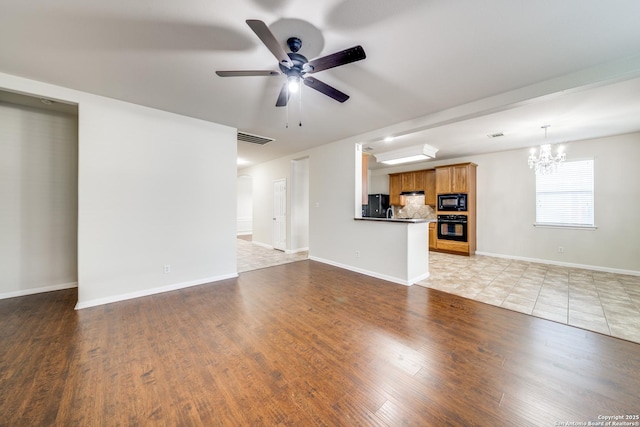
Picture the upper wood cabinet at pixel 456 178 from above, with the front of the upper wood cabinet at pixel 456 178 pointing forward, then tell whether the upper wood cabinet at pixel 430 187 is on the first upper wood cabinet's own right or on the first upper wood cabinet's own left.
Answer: on the first upper wood cabinet's own right

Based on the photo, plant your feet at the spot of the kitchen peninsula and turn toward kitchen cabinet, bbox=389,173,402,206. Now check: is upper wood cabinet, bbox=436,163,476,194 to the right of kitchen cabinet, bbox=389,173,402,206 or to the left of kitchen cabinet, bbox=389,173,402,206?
right

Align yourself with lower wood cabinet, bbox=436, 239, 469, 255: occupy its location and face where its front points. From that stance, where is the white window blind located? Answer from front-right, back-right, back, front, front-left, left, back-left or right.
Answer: back-left

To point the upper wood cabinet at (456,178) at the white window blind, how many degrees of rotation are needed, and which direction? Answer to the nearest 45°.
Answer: approximately 135° to its left

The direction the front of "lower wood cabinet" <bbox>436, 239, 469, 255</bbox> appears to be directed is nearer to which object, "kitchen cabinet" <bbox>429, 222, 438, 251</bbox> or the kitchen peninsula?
the kitchen peninsula

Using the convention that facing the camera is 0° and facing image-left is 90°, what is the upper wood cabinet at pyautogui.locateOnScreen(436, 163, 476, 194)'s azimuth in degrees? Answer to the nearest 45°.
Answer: approximately 45°

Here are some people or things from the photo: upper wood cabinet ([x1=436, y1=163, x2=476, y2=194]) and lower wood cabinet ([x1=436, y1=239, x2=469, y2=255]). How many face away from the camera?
0
